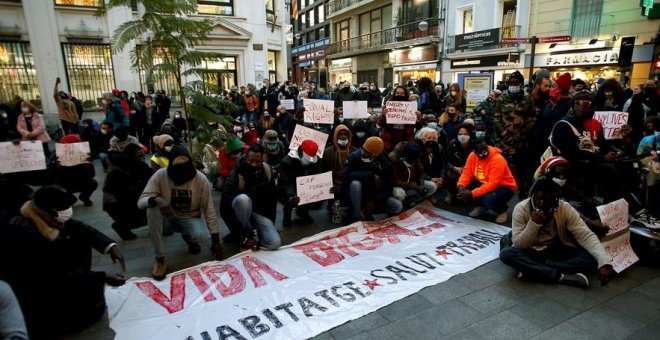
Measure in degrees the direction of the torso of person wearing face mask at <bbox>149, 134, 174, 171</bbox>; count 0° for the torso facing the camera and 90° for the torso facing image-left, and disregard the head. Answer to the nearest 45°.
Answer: approximately 315°

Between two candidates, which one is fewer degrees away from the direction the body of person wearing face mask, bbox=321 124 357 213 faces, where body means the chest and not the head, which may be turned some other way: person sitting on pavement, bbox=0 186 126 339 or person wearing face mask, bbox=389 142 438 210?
the person sitting on pavement

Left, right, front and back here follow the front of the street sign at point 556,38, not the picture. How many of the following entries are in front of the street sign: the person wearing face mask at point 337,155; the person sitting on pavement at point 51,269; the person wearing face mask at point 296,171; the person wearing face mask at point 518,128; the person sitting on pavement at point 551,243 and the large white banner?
6

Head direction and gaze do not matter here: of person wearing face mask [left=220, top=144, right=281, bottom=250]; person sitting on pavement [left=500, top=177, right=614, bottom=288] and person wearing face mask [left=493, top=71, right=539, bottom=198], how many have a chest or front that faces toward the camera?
3
